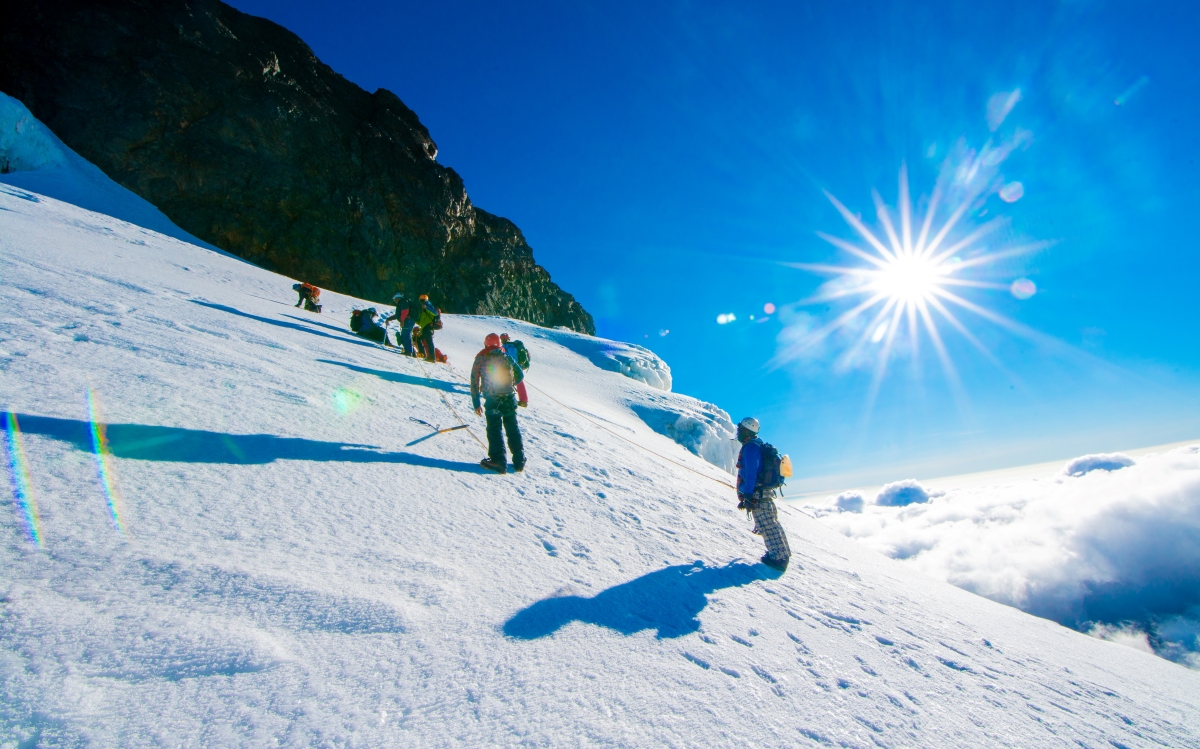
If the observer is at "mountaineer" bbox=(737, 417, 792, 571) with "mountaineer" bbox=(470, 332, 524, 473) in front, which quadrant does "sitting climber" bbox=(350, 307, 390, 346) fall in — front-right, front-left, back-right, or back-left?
front-right

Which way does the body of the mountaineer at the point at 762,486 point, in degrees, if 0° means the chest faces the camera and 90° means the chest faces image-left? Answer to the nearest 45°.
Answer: approximately 90°

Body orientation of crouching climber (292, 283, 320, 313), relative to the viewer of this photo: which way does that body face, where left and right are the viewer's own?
facing to the left of the viewer

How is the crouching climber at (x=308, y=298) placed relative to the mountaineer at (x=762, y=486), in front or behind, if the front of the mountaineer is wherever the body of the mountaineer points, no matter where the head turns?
in front

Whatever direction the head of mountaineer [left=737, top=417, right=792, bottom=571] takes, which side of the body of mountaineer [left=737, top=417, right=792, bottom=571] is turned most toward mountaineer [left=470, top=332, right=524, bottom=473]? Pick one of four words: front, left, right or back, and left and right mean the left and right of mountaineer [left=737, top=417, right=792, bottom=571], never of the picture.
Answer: front

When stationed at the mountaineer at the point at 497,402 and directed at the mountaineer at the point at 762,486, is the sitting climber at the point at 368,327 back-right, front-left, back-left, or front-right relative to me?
back-left

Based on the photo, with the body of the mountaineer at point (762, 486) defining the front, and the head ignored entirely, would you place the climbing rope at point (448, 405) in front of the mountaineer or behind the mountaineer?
in front
